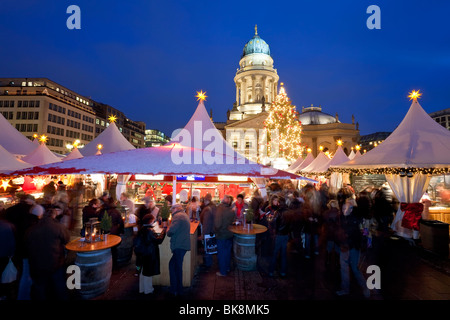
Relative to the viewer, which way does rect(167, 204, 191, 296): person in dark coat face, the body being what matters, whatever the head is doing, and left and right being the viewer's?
facing to the left of the viewer

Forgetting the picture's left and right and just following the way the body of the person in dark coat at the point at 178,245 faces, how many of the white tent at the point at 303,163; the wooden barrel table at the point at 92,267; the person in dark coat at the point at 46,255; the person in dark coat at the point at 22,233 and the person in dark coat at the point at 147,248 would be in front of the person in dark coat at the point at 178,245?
4

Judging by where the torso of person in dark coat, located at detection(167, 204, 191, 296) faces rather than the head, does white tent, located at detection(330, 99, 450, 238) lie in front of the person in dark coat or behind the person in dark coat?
behind

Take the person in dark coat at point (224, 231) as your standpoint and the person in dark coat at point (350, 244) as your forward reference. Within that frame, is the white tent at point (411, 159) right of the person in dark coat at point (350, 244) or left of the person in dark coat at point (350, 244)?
left
